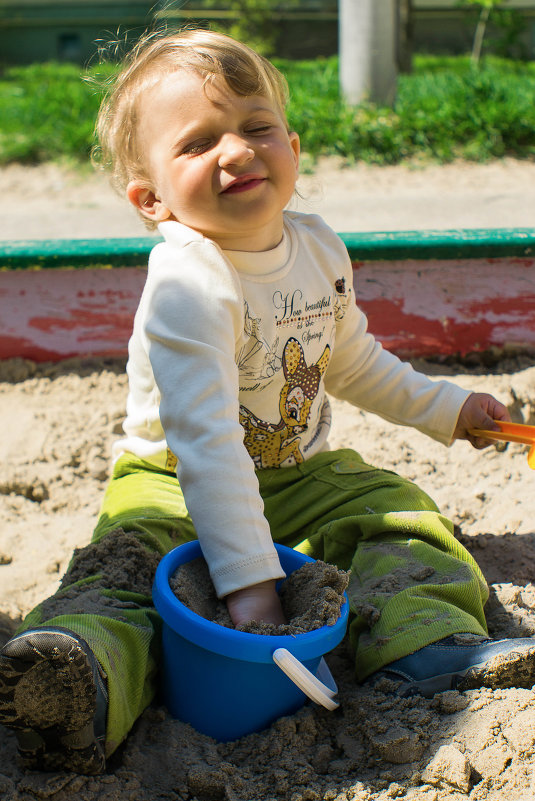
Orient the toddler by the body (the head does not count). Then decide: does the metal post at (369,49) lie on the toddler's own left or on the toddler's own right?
on the toddler's own left

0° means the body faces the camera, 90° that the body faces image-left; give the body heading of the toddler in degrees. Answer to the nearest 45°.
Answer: approximately 315°
